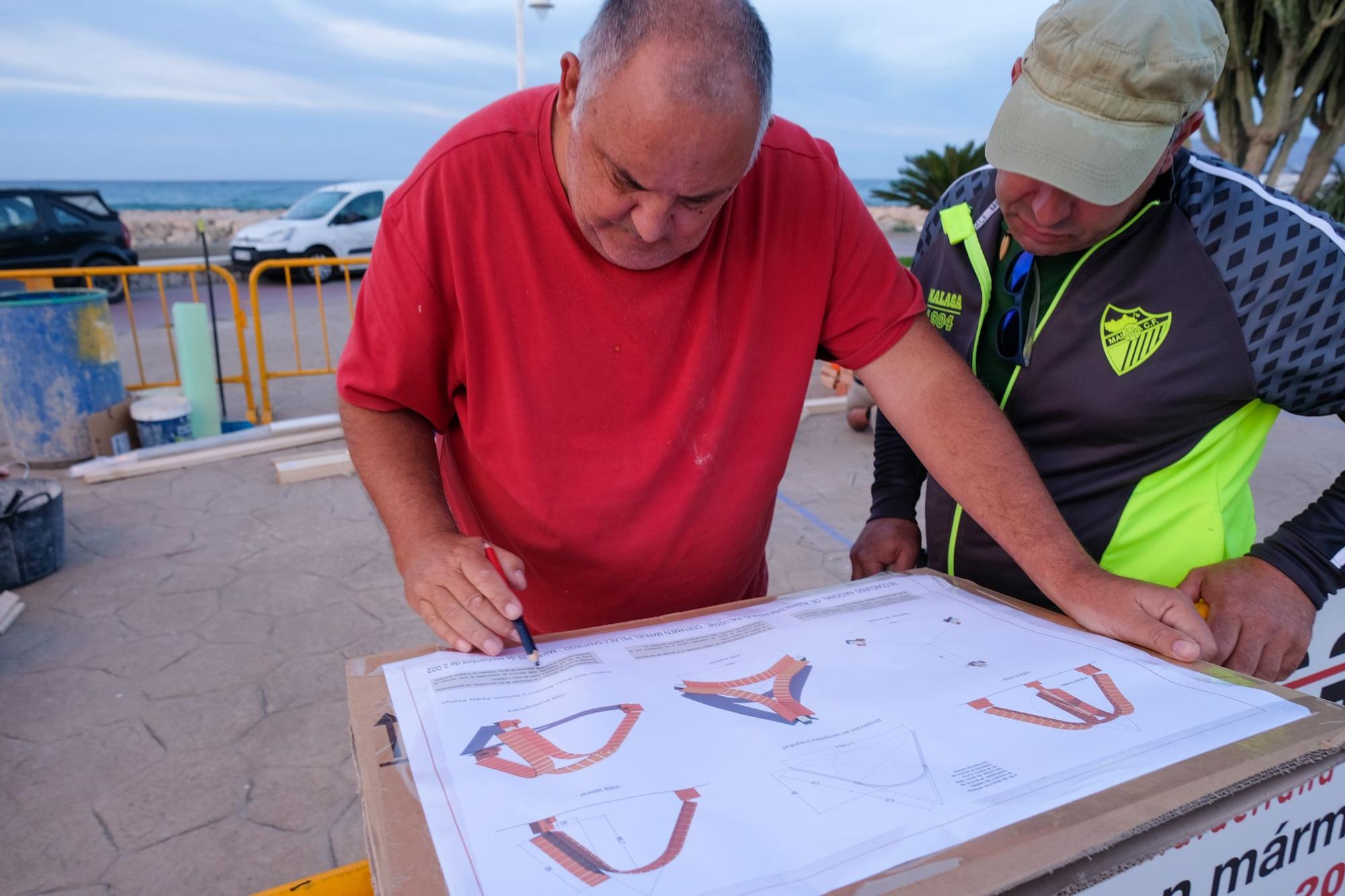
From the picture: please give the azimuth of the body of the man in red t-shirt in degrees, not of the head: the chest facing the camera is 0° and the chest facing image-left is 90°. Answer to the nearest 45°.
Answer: approximately 0°

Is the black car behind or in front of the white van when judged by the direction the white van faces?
in front

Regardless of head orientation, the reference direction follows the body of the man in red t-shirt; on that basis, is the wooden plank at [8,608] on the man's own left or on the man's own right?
on the man's own right

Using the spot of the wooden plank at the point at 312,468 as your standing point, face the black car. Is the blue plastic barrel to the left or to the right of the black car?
left

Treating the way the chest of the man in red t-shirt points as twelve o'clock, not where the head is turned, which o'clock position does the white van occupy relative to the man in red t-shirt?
The white van is roughly at 5 o'clock from the man in red t-shirt.

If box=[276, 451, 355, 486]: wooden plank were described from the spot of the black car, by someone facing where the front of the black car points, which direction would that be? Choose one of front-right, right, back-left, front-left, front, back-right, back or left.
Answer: left

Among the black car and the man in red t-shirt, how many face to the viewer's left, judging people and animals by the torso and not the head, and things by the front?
1

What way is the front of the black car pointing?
to the viewer's left

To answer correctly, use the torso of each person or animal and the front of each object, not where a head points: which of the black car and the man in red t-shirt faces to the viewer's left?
the black car

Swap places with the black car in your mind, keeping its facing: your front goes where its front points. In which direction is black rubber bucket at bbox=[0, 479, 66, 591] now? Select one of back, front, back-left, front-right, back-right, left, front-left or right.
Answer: left

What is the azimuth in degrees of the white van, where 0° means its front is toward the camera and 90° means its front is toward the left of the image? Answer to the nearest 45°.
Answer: approximately 45°

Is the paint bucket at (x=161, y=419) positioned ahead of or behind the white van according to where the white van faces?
ahead
